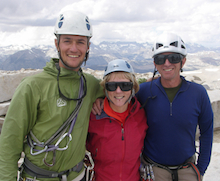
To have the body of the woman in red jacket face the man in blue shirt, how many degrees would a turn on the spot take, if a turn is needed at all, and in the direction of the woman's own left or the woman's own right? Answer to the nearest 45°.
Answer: approximately 90° to the woman's own left

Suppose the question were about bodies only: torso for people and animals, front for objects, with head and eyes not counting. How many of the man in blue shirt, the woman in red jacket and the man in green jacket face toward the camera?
3

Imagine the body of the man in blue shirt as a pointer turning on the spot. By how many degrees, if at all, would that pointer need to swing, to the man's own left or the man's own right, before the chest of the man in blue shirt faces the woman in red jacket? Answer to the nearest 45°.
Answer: approximately 45° to the man's own right

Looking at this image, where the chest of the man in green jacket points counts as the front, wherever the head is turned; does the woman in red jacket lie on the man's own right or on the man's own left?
on the man's own left

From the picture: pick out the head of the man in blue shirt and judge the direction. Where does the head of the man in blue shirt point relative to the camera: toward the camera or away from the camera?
toward the camera

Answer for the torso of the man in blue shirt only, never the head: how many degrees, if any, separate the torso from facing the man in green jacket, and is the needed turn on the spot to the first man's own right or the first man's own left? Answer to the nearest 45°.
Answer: approximately 45° to the first man's own right

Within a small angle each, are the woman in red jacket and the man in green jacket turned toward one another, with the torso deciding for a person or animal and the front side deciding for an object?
no

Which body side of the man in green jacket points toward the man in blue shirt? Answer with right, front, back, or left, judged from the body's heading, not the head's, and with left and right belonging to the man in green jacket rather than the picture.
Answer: left

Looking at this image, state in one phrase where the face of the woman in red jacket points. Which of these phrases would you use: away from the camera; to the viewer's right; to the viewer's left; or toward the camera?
toward the camera

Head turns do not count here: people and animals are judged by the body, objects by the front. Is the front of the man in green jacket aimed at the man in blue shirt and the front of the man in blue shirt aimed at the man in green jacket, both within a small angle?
no

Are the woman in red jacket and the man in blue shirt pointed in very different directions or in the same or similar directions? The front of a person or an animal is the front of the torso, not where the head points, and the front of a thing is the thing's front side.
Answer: same or similar directions

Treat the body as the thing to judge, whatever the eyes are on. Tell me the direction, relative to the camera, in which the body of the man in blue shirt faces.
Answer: toward the camera

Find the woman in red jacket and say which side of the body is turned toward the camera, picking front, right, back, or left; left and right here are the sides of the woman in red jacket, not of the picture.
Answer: front
